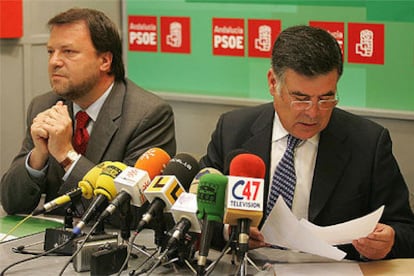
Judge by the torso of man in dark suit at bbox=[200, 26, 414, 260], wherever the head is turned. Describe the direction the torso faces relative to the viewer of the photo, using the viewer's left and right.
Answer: facing the viewer

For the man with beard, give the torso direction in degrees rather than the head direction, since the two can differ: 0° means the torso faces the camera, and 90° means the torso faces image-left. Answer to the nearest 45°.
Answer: approximately 45°

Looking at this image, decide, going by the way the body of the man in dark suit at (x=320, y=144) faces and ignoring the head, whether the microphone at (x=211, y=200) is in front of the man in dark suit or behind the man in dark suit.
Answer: in front

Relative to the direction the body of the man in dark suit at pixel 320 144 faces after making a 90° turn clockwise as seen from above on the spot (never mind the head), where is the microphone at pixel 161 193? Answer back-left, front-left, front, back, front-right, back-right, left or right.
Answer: front-left

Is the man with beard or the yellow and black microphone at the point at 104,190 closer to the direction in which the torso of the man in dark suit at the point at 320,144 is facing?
the yellow and black microphone

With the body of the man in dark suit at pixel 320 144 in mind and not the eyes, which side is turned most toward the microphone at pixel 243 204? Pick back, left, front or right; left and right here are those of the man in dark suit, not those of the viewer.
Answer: front

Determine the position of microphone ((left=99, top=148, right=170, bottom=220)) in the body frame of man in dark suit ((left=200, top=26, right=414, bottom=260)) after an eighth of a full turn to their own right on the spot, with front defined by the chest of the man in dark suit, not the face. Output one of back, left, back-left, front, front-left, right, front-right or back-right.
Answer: front

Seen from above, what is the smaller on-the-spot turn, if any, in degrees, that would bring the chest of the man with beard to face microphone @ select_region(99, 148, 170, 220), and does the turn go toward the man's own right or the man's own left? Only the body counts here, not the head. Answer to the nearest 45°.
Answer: approximately 45° to the man's own left

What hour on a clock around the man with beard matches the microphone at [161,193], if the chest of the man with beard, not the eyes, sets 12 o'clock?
The microphone is roughly at 10 o'clock from the man with beard.

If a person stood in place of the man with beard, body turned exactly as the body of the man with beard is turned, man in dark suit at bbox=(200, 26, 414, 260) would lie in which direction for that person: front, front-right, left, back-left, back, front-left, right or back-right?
left

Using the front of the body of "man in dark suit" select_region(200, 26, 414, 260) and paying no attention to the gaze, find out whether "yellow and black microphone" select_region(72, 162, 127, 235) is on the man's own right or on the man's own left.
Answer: on the man's own right

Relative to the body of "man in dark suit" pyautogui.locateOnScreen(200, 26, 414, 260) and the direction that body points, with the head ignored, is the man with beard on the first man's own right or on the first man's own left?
on the first man's own right

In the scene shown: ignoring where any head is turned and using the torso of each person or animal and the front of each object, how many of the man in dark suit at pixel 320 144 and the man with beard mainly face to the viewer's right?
0
